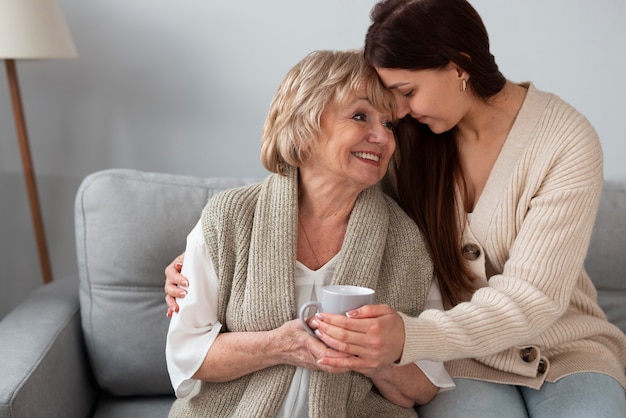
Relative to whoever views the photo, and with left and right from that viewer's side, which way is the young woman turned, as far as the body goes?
facing the viewer and to the left of the viewer

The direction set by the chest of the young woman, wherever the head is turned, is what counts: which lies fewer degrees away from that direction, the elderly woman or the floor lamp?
the elderly woman

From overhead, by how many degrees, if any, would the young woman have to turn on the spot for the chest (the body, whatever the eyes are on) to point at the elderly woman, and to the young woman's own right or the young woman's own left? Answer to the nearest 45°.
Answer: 0° — they already face them

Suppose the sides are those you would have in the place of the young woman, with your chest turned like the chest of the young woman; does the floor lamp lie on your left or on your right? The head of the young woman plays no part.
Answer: on your right

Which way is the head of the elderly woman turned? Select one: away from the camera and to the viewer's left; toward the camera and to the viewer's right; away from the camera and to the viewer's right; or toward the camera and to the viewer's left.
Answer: toward the camera and to the viewer's right

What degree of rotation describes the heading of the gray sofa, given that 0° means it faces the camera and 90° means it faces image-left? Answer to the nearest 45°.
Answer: approximately 0°
